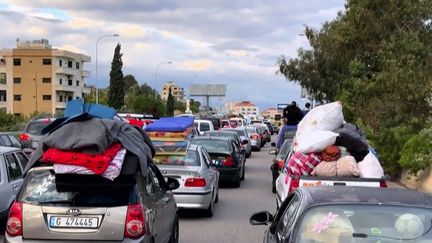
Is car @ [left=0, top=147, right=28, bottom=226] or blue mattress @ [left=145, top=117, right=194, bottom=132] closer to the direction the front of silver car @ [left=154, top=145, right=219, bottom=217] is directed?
the blue mattress

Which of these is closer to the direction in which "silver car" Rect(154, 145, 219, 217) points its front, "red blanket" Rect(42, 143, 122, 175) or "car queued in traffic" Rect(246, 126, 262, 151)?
the car queued in traffic

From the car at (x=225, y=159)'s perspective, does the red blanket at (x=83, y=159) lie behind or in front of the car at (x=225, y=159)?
behind

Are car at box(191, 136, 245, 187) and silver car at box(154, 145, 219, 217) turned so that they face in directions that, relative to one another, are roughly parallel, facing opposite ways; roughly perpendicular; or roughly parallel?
roughly parallel

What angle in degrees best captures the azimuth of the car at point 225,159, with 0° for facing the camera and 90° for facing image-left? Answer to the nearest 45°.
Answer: approximately 180°

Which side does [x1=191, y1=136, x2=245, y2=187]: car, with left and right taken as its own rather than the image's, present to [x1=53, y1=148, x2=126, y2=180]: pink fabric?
back

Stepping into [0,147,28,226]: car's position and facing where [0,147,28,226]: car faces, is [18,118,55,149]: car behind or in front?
in front

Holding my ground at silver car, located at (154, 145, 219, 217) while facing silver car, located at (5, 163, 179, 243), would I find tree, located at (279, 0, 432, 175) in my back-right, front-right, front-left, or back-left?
back-left

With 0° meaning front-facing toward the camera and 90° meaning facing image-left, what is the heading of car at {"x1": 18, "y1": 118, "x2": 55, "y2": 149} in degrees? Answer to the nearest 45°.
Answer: approximately 180°

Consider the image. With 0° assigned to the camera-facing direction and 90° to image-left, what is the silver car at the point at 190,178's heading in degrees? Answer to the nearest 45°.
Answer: approximately 180°
